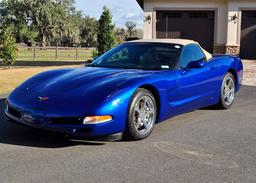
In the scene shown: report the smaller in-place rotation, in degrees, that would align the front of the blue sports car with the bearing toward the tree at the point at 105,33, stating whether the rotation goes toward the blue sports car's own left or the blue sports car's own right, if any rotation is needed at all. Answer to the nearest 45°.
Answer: approximately 135° to the blue sports car's own right

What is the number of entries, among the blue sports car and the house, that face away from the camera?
0

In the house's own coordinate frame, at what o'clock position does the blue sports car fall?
The blue sports car is roughly at 12 o'clock from the house.

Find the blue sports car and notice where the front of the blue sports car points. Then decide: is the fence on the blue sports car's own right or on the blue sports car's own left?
on the blue sports car's own right

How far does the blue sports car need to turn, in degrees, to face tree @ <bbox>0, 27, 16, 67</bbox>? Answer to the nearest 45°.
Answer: approximately 135° to its right
